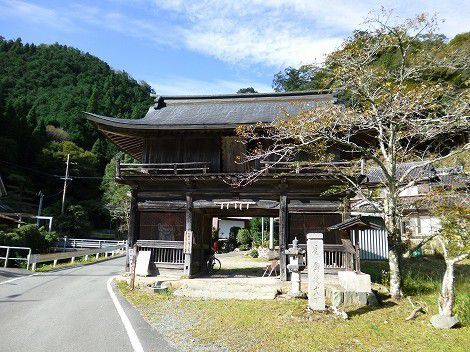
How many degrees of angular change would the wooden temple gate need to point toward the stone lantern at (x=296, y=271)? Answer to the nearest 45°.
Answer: approximately 45° to its left

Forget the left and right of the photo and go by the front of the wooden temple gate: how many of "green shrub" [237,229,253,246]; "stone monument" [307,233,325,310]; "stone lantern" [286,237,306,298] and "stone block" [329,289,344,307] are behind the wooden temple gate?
1

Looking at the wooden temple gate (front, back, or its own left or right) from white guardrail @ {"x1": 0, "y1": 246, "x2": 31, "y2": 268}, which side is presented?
right

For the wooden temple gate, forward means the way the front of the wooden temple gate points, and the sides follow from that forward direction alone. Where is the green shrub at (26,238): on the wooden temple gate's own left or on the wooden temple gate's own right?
on the wooden temple gate's own right

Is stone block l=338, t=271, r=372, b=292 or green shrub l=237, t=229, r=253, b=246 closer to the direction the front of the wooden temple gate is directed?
the stone block

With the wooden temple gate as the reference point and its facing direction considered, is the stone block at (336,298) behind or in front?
in front

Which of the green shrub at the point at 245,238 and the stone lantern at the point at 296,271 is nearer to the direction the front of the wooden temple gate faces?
the stone lantern

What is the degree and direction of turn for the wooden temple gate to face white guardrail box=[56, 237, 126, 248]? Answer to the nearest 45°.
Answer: approximately 135° to its right

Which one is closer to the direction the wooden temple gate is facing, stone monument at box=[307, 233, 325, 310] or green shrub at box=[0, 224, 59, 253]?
the stone monument

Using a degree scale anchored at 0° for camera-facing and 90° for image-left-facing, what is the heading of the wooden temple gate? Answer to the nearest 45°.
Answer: approximately 0°

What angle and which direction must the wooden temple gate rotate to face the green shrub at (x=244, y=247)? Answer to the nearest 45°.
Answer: approximately 180°

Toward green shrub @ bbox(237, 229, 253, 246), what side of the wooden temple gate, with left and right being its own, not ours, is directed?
back
